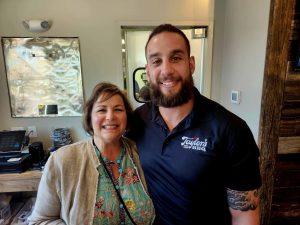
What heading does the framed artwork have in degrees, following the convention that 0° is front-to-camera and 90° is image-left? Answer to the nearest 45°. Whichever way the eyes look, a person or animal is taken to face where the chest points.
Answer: approximately 0°

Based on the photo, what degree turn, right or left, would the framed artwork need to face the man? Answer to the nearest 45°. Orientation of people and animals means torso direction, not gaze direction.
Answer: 0° — it already faces them

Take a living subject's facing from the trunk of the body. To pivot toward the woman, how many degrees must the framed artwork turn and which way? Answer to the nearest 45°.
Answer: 0° — it already faces them

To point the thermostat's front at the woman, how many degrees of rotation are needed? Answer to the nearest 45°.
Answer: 0° — it already faces them

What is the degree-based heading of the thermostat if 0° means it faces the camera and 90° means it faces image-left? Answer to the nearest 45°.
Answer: approximately 45°

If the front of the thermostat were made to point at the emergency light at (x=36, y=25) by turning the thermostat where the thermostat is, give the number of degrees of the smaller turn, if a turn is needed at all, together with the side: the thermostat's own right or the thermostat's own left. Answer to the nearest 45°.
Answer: approximately 45° to the thermostat's own right
